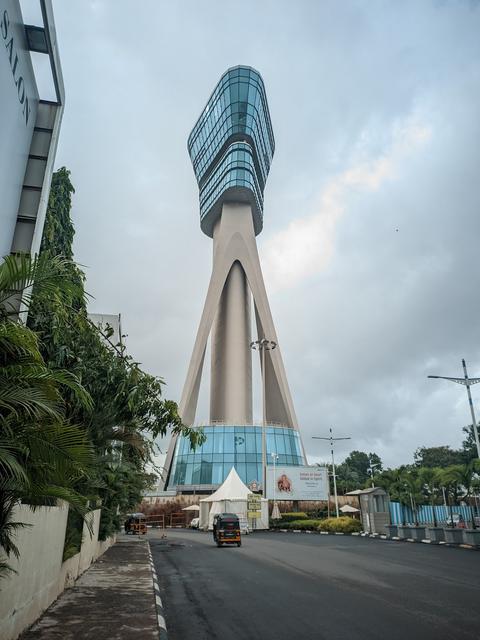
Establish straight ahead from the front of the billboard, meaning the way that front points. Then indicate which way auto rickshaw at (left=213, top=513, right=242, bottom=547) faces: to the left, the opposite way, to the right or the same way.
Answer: the opposite way

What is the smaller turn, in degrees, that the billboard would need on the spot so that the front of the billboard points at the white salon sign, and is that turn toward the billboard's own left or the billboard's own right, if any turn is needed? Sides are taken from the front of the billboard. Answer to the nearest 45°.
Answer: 0° — it already faces it

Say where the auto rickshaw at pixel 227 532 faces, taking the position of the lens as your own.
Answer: facing away from the viewer

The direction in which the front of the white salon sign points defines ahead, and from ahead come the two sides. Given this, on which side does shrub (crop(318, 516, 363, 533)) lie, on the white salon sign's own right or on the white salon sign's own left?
on the white salon sign's own left

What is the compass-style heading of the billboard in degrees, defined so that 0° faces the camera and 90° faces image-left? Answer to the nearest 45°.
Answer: approximately 0°

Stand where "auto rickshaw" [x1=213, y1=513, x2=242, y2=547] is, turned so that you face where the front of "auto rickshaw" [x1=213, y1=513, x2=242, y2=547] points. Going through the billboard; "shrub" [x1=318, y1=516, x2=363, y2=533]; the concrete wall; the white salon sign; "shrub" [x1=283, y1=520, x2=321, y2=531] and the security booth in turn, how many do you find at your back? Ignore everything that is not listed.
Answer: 2

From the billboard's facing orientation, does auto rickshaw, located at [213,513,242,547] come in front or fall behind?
in front

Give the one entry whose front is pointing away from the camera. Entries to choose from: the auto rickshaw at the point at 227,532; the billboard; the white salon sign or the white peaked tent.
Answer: the auto rickshaw

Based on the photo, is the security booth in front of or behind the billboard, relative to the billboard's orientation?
in front
